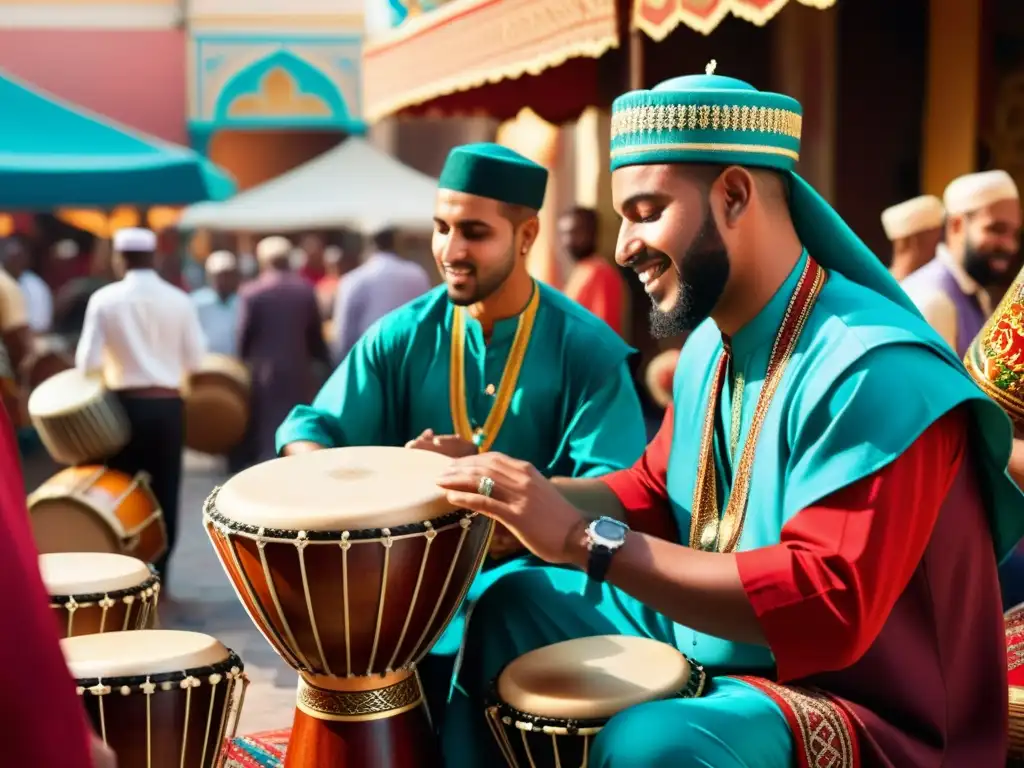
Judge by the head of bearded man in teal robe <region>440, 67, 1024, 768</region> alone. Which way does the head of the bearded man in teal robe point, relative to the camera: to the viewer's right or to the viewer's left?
to the viewer's left

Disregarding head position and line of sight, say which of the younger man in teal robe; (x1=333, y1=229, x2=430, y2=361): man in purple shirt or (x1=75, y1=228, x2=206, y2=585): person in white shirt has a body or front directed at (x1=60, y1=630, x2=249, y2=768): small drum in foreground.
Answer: the younger man in teal robe

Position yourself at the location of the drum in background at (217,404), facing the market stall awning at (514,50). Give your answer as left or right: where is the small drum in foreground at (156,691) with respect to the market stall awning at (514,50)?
right

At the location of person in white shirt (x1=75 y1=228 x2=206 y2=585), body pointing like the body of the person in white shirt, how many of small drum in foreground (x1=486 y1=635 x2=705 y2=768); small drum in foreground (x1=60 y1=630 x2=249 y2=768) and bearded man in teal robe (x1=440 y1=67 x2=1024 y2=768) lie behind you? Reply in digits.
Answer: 3

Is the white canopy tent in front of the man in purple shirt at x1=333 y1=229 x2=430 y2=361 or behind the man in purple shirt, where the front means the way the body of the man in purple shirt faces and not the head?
in front

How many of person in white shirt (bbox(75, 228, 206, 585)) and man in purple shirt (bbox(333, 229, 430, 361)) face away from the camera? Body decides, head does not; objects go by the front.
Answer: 2

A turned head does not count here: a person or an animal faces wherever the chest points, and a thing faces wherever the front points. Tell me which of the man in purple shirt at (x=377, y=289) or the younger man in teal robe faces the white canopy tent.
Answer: the man in purple shirt

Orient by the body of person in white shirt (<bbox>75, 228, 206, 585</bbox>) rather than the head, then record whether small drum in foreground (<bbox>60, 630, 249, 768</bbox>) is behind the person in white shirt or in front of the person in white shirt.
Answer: behind

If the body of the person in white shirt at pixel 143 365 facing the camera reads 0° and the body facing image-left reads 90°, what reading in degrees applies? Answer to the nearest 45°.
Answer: approximately 180°

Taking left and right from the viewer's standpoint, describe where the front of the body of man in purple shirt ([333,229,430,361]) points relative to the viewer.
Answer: facing away from the viewer

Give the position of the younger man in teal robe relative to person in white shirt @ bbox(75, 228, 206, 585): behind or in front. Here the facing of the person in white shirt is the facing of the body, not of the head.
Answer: behind

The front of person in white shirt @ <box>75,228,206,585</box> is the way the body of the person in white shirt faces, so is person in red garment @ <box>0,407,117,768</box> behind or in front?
behind

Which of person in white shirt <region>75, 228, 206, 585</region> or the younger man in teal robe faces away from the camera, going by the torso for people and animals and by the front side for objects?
the person in white shirt

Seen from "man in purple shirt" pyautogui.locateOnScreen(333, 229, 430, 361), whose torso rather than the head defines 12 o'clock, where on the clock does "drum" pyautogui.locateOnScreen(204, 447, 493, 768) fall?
The drum is roughly at 6 o'clock from the man in purple shirt.

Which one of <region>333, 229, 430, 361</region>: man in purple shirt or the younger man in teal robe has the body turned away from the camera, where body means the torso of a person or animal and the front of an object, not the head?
the man in purple shirt
